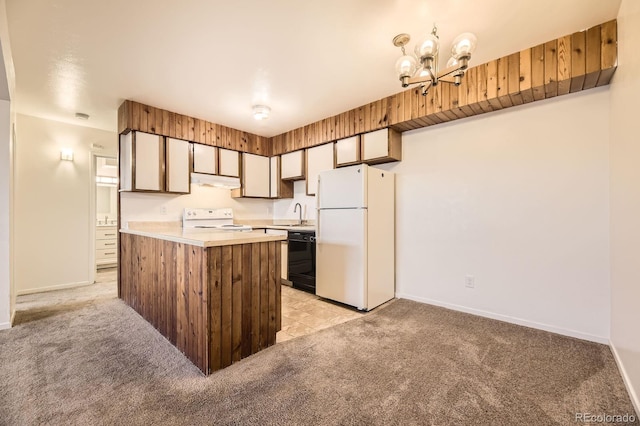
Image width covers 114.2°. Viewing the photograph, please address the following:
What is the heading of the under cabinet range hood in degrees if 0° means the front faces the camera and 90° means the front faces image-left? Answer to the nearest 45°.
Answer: approximately 315°

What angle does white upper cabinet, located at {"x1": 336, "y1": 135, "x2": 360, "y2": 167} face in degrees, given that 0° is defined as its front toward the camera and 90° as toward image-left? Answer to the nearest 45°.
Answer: approximately 45°

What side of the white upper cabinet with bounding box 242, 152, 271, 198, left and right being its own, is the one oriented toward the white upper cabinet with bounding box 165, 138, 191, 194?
right

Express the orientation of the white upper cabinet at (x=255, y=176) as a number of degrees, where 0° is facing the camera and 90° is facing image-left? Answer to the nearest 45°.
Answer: approximately 315°

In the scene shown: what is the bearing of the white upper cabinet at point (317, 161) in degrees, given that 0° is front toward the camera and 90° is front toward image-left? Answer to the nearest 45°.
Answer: approximately 45°

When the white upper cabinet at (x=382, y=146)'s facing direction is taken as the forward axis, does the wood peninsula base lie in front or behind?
in front
